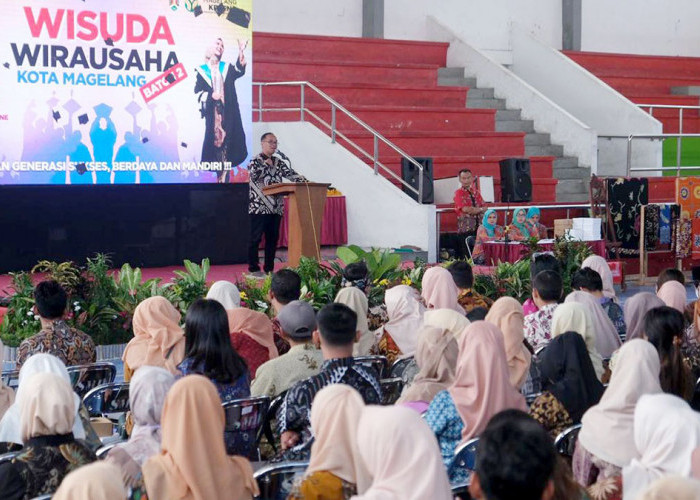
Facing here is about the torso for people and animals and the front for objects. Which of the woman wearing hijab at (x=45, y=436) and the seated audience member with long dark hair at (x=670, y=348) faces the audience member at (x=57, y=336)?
the woman wearing hijab

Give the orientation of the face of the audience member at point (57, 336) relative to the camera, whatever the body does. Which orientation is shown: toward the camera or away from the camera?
away from the camera

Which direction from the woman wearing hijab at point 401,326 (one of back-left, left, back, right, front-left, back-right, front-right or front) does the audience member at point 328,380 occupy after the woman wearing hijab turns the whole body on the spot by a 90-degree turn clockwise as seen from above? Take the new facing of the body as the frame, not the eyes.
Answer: back-right

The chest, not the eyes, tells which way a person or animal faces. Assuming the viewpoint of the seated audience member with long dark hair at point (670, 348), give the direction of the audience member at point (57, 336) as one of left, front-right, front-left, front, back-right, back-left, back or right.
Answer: left

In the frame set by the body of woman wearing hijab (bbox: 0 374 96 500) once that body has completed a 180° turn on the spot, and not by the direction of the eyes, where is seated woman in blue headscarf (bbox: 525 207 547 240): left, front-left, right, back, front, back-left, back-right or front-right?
back-left

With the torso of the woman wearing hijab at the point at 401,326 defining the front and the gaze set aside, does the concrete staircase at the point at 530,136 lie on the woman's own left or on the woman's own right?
on the woman's own right

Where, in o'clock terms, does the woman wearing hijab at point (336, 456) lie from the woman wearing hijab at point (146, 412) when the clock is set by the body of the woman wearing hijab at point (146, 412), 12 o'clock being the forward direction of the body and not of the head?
the woman wearing hijab at point (336, 456) is roughly at 3 o'clock from the woman wearing hijab at point (146, 412).

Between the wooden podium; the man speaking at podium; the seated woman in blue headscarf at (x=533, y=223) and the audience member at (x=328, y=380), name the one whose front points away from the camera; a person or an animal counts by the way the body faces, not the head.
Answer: the audience member

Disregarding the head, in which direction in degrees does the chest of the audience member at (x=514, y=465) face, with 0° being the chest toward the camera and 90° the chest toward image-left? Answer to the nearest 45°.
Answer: approximately 180°

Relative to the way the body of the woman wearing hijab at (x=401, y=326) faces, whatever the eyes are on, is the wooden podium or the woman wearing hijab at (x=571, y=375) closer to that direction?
the wooden podium

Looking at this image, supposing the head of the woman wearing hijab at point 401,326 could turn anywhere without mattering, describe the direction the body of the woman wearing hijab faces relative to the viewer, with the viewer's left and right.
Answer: facing away from the viewer and to the left of the viewer

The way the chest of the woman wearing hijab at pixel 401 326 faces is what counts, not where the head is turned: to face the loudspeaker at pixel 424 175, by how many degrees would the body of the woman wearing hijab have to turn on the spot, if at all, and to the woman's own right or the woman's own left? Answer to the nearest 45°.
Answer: approximately 45° to the woman's own right

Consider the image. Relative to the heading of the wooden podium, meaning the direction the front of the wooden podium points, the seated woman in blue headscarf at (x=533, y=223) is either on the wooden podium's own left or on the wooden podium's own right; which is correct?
on the wooden podium's own left

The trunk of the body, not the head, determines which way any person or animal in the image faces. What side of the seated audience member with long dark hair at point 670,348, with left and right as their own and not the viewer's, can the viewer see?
back

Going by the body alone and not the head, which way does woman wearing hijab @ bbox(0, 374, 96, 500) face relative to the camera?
away from the camera
